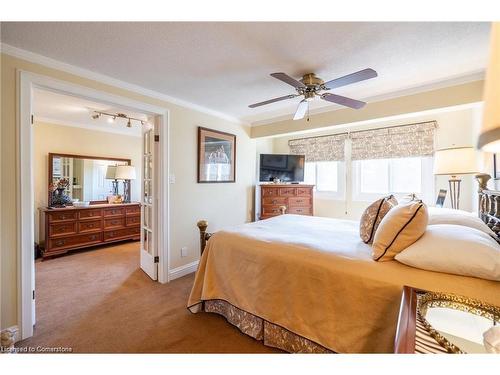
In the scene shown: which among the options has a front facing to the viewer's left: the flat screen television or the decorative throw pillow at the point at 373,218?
the decorative throw pillow

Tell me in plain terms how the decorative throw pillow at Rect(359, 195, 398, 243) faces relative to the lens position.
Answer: facing to the left of the viewer

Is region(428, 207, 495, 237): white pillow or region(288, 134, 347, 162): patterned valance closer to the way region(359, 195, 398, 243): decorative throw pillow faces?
the patterned valance

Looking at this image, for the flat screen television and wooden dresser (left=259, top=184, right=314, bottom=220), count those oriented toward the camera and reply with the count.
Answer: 2

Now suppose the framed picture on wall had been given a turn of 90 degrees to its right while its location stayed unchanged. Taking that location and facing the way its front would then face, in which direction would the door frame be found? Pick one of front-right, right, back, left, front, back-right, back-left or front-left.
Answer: front

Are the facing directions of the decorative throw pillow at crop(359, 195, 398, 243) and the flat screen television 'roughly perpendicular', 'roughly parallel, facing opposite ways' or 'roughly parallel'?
roughly perpendicular
